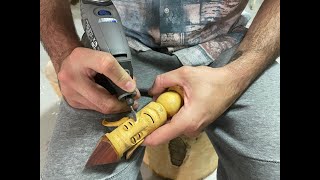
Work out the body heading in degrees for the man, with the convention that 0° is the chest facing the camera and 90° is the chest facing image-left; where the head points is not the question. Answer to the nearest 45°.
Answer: approximately 0°
